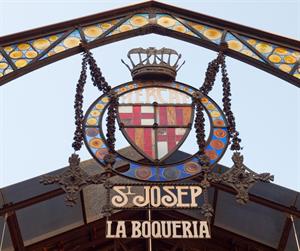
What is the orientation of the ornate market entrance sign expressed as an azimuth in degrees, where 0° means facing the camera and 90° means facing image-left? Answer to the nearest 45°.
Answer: approximately 0°
